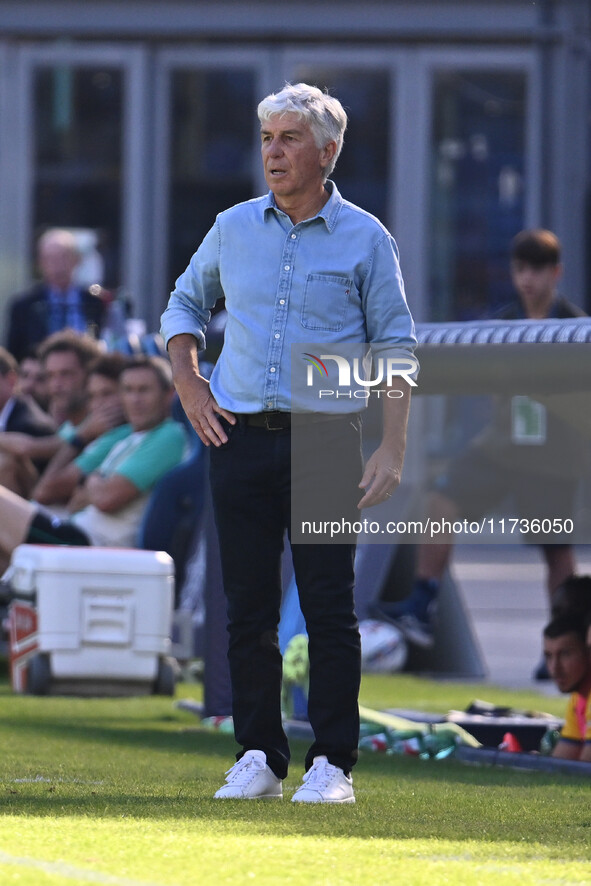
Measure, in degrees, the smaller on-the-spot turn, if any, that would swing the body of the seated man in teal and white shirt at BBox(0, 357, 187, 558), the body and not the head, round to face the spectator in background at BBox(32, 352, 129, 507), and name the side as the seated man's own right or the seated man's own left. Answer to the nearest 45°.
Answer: approximately 135° to the seated man's own right

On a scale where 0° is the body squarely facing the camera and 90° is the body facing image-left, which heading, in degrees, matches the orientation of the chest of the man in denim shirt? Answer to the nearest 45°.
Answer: approximately 45°

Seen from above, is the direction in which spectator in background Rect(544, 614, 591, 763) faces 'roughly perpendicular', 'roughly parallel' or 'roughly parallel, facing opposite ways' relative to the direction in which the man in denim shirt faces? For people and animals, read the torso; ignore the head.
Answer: roughly parallel

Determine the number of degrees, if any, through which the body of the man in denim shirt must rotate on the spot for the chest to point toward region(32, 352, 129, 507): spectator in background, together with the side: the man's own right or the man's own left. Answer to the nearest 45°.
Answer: approximately 135° to the man's own right

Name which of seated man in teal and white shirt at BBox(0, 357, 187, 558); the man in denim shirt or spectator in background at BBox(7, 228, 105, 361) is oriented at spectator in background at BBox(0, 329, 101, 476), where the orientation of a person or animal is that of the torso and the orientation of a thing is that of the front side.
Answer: spectator in background at BBox(7, 228, 105, 361)

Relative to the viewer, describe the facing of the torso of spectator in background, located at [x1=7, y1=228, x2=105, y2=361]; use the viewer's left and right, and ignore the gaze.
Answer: facing the viewer

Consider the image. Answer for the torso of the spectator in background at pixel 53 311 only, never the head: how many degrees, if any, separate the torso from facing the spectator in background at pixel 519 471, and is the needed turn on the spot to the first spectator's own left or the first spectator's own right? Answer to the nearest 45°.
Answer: approximately 45° to the first spectator's own left

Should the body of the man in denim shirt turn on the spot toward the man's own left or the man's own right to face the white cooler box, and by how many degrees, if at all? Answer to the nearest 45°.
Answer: approximately 135° to the man's own right

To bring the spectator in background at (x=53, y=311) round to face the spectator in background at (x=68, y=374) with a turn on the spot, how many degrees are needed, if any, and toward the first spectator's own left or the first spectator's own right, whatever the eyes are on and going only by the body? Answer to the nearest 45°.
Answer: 0° — they already face them

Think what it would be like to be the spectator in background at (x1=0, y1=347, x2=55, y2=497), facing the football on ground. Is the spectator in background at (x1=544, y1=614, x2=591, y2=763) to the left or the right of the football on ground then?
right

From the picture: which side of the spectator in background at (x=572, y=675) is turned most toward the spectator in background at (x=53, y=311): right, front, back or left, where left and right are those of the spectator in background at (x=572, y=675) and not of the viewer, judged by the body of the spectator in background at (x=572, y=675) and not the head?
right

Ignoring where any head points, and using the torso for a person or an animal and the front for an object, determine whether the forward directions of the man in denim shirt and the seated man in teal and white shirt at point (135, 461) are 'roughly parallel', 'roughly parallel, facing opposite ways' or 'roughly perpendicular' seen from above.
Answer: roughly parallel
